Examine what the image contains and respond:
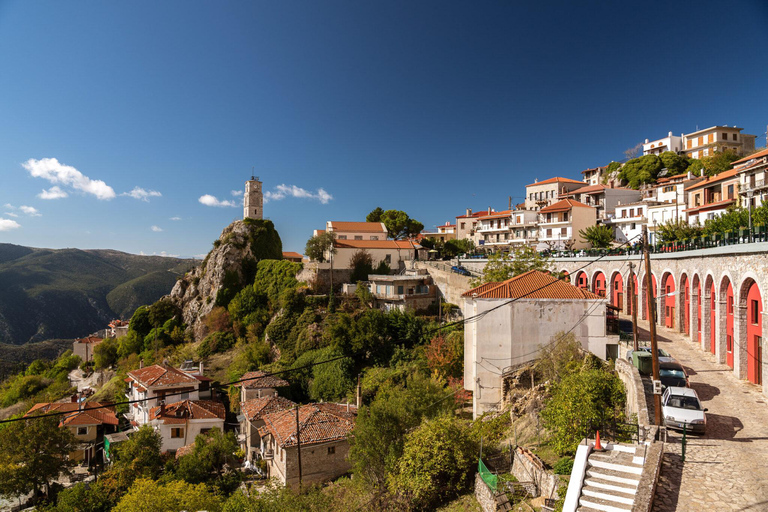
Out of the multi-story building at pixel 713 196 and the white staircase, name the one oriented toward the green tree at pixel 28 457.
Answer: the multi-story building

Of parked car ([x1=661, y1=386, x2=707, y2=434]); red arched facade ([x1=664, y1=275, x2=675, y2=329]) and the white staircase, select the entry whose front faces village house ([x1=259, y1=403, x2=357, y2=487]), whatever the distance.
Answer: the red arched facade

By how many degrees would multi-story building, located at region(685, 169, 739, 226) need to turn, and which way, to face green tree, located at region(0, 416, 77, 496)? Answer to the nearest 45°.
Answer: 0° — it already faces it

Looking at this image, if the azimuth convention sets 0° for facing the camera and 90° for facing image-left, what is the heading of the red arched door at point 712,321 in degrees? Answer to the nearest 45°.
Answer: approximately 90°

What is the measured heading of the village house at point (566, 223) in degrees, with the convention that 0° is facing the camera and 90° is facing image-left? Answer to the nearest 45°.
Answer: approximately 45°

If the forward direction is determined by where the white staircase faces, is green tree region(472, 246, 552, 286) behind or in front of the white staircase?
behind

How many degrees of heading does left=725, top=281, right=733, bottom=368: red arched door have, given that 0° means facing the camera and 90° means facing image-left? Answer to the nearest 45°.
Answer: approximately 90°

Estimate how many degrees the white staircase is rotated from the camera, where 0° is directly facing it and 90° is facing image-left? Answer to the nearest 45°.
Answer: approximately 0°

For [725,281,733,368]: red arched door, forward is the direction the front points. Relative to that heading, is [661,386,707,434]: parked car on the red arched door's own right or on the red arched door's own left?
on the red arched door's own left
